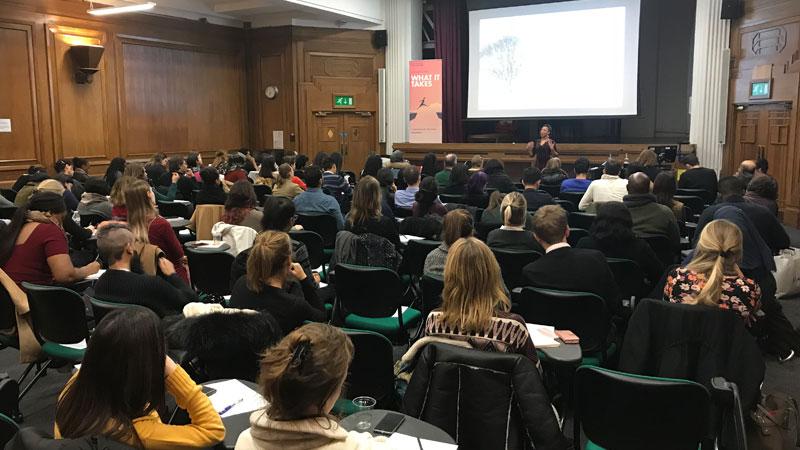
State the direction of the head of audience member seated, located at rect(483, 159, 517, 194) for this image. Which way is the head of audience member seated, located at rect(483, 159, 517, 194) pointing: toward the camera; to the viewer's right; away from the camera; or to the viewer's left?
away from the camera

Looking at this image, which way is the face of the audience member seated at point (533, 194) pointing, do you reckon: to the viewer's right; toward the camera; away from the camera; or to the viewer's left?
away from the camera

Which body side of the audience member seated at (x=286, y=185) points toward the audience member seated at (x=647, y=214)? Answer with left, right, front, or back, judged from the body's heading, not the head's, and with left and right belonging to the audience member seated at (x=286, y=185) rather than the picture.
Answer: right

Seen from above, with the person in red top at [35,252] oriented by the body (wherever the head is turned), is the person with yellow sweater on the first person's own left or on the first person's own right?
on the first person's own right

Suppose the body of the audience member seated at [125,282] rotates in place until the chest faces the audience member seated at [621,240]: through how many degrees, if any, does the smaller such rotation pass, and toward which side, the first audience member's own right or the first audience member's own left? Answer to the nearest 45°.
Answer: approximately 45° to the first audience member's own right

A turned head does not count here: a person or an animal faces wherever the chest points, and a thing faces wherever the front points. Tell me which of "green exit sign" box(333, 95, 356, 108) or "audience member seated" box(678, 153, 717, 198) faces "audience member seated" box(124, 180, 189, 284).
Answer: the green exit sign

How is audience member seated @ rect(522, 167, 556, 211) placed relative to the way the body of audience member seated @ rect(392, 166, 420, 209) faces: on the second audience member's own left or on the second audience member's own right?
on the second audience member's own right

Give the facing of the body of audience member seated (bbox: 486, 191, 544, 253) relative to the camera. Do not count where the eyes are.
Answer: away from the camera

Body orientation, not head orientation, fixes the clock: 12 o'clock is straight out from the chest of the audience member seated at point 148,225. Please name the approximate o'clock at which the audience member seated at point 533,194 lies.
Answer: the audience member seated at point 533,194 is roughly at 1 o'clock from the audience member seated at point 148,225.

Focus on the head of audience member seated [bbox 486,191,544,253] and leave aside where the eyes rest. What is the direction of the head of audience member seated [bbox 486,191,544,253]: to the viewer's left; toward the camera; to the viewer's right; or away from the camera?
away from the camera

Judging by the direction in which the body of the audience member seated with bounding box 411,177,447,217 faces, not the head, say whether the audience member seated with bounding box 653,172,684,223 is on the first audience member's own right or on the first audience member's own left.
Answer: on the first audience member's own right

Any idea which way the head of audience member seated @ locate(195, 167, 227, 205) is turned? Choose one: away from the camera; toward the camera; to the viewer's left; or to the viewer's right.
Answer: away from the camera

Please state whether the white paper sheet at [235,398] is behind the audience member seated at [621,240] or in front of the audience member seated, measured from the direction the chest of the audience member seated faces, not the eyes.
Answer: behind

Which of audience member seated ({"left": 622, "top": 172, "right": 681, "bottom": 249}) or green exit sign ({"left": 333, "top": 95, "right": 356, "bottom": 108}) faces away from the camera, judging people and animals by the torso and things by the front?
the audience member seated

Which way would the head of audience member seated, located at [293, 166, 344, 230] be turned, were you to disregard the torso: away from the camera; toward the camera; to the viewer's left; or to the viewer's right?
away from the camera

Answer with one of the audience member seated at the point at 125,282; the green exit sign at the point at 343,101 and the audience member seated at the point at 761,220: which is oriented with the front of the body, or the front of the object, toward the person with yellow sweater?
the green exit sign
